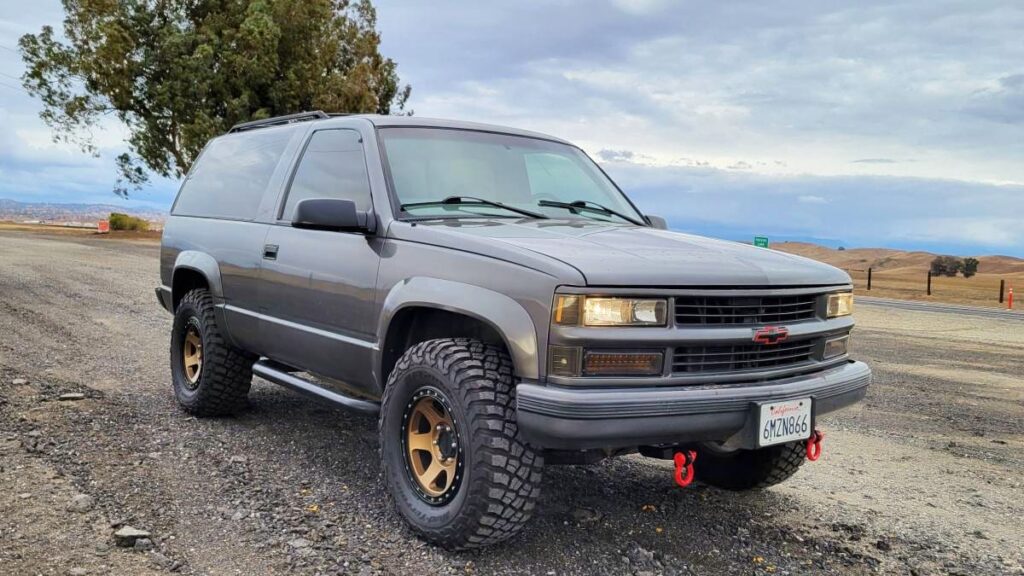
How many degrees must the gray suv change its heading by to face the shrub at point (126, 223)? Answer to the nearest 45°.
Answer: approximately 180°

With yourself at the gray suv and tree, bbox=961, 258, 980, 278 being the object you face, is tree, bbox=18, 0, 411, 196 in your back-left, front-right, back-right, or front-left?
front-left

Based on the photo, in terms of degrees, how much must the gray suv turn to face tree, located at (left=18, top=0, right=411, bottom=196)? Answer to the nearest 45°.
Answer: approximately 180°

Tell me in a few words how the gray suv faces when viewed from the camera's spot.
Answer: facing the viewer and to the right of the viewer

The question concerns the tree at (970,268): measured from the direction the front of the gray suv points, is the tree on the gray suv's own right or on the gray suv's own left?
on the gray suv's own left

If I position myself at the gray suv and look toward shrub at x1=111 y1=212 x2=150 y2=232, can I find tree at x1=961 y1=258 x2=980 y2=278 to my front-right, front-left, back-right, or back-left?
front-right
